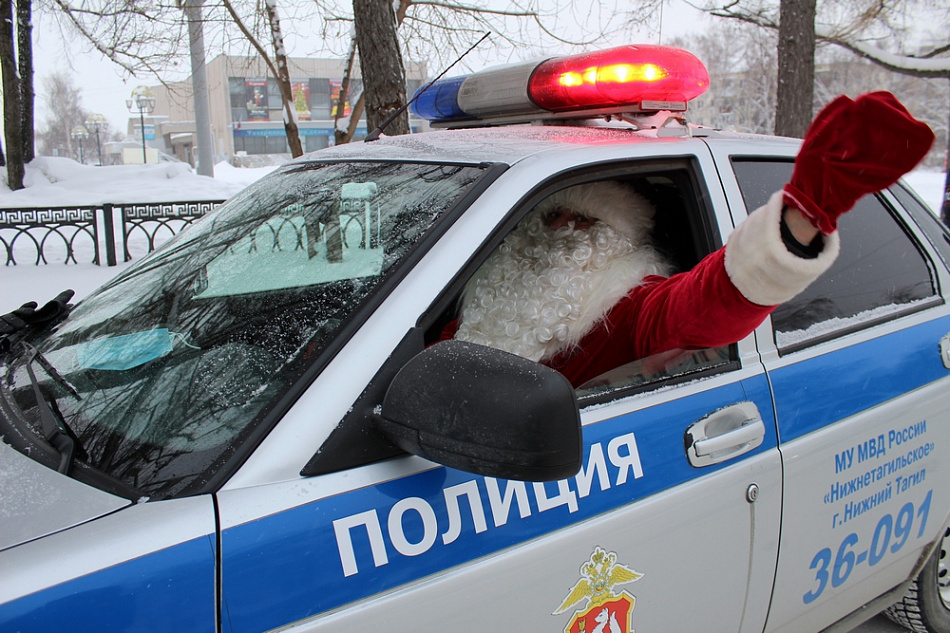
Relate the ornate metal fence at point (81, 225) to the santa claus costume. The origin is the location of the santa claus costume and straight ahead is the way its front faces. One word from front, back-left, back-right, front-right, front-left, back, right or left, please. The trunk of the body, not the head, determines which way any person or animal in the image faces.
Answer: right

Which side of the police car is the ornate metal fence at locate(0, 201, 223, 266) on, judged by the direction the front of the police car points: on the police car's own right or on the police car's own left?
on the police car's own right

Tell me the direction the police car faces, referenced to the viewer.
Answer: facing the viewer and to the left of the viewer

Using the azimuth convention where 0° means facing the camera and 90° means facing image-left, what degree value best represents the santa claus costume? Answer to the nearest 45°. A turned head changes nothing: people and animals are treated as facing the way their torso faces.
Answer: approximately 45°

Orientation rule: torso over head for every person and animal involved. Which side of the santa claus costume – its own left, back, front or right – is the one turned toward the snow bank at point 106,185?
right
